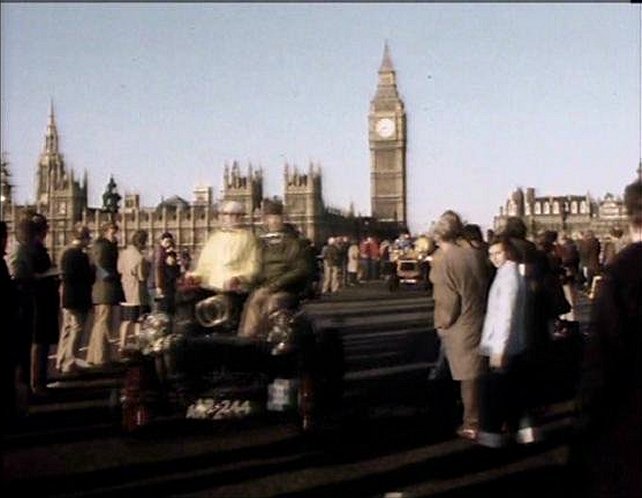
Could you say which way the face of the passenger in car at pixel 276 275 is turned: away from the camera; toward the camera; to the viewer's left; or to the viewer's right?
toward the camera

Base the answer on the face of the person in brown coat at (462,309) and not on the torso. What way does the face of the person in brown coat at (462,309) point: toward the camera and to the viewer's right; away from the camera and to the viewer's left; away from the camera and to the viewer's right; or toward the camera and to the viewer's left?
away from the camera and to the viewer's left

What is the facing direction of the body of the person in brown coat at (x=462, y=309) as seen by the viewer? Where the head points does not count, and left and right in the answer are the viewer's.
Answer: facing away from the viewer and to the left of the viewer

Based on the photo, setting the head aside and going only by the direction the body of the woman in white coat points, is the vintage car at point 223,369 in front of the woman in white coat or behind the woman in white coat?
in front

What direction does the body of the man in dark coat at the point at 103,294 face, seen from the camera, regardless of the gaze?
to the viewer's right

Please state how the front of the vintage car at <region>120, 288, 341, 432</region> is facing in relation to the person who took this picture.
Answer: facing the viewer

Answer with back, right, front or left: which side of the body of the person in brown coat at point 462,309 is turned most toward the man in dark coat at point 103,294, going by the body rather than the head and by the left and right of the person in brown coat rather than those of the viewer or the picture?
front

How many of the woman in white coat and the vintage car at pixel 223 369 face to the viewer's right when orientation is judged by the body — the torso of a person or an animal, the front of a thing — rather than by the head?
0
